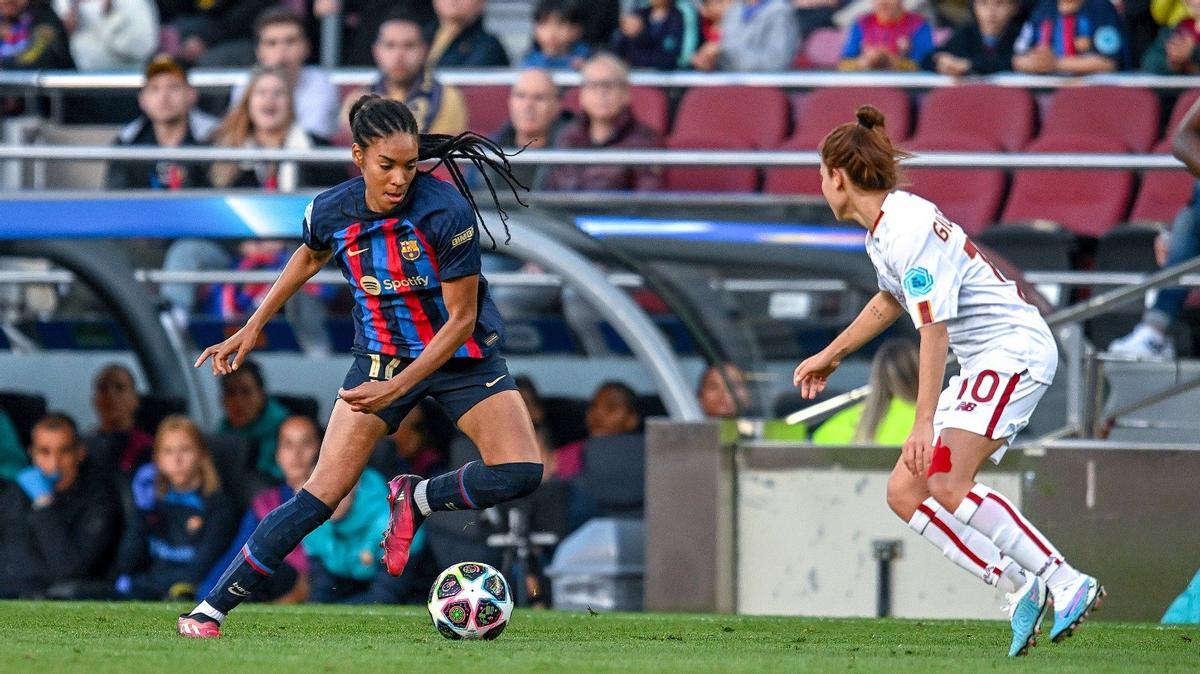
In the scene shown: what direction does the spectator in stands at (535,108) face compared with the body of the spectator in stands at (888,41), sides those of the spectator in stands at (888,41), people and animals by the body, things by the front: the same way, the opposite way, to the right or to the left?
the same way

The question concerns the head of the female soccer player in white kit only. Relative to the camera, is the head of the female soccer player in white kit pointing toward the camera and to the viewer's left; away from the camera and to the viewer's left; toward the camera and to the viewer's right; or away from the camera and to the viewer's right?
away from the camera and to the viewer's left

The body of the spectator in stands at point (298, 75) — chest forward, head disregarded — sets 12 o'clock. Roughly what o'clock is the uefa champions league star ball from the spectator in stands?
The uefa champions league star ball is roughly at 12 o'clock from the spectator in stands.

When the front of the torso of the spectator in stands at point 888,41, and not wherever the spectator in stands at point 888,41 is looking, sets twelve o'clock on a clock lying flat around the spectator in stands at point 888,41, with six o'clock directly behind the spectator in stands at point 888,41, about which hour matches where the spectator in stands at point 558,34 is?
the spectator in stands at point 558,34 is roughly at 3 o'clock from the spectator in stands at point 888,41.

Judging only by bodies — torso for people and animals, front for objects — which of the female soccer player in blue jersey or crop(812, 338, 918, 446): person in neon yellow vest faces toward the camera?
the female soccer player in blue jersey

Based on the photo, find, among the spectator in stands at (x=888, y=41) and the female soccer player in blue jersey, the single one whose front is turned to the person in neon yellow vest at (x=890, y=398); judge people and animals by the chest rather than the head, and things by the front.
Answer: the spectator in stands at (x=888, y=41)

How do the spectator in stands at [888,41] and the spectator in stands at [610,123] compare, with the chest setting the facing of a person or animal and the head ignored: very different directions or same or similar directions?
same or similar directions

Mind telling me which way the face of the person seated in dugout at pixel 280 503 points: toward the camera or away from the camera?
toward the camera

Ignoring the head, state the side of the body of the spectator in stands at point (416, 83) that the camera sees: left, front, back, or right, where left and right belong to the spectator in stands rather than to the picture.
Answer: front

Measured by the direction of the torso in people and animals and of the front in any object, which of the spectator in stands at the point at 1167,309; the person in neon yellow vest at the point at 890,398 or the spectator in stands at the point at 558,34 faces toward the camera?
the spectator in stands at the point at 558,34

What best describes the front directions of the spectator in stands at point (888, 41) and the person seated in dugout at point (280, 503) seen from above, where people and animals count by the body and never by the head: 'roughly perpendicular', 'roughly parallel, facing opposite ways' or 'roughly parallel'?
roughly parallel

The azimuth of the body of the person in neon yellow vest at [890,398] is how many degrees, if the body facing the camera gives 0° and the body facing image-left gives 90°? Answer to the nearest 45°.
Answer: approximately 180°

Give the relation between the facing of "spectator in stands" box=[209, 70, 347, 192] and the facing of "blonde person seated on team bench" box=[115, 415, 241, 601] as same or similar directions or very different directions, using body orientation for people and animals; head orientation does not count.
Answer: same or similar directions

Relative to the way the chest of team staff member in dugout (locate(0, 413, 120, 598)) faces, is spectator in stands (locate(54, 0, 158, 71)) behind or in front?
behind

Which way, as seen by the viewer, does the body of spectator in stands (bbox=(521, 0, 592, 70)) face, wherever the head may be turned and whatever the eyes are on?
toward the camera

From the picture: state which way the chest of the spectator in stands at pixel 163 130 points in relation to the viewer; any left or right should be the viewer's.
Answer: facing the viewer
